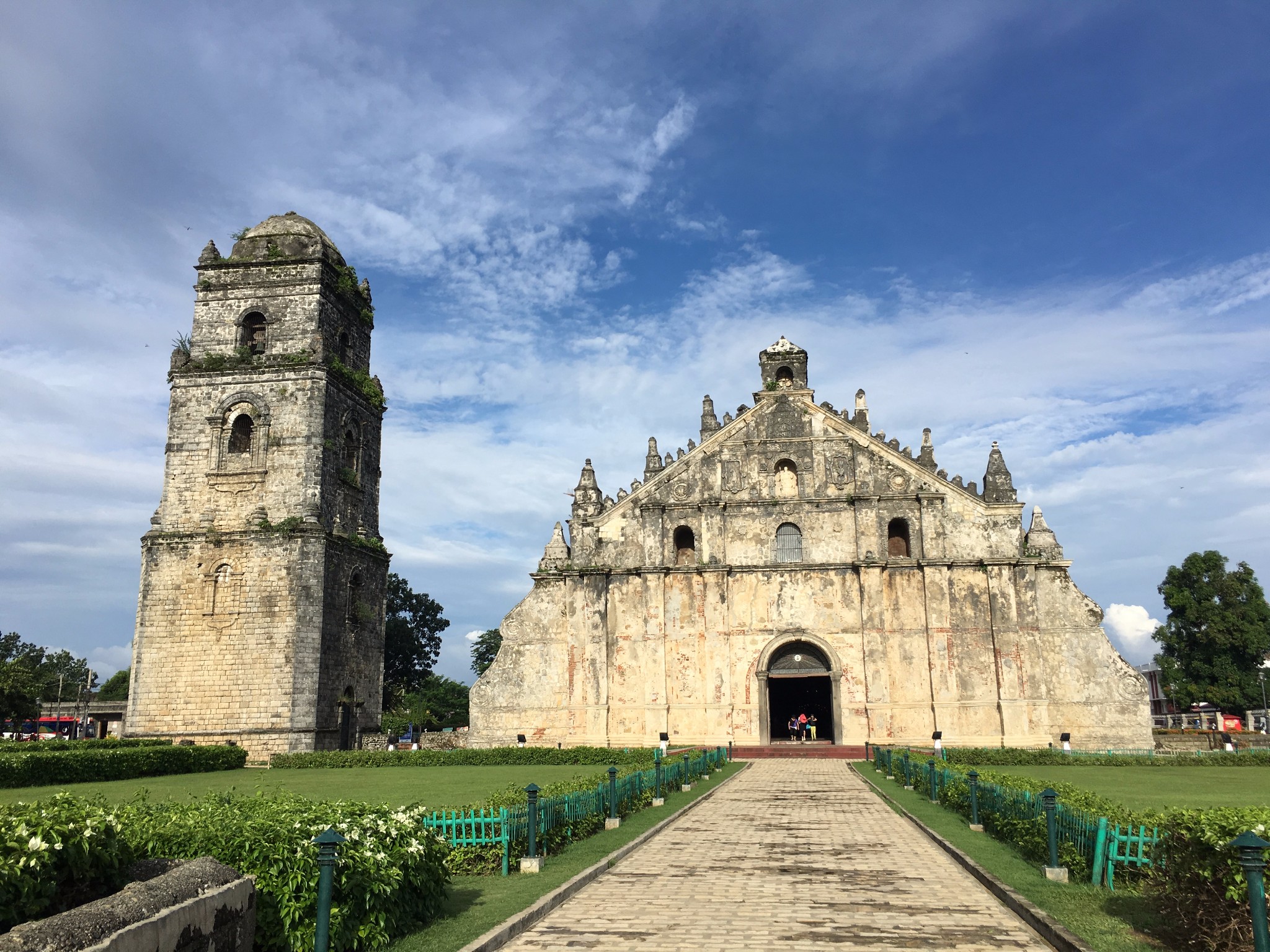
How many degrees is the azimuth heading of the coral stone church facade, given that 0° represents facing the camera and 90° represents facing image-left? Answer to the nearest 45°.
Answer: approximately 0°

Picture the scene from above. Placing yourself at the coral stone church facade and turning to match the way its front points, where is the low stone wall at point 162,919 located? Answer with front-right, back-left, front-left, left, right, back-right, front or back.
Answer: front

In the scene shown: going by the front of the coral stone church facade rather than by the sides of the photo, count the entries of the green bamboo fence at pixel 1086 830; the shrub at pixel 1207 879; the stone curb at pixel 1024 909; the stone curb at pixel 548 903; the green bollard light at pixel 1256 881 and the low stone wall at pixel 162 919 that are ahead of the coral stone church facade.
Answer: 6

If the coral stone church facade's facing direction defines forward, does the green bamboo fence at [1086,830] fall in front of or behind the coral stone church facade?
in front

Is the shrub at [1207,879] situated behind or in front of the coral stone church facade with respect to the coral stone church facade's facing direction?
in front

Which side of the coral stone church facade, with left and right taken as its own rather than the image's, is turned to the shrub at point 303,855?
front

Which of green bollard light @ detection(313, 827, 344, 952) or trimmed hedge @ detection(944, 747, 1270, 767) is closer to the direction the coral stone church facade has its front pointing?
the green bollard light

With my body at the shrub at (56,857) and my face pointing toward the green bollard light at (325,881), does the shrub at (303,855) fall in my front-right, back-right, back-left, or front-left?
front-left

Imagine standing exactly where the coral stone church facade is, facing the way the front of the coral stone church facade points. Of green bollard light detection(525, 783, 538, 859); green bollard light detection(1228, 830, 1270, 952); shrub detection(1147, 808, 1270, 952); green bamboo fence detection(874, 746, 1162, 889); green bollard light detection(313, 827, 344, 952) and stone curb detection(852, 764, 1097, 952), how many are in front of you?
6

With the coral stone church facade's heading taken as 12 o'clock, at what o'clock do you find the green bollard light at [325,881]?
The green bollard light is roughly at 12 o'clock from the coral stone church facade.

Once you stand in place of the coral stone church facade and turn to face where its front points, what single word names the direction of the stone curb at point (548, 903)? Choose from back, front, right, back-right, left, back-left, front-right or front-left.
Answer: front

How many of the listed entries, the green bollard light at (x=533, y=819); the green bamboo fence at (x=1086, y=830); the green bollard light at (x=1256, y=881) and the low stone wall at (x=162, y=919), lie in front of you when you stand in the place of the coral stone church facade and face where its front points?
4

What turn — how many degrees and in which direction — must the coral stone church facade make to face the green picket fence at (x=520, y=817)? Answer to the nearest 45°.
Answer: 0° — it already faces it

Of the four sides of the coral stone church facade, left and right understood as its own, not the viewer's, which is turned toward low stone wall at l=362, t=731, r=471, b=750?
right
